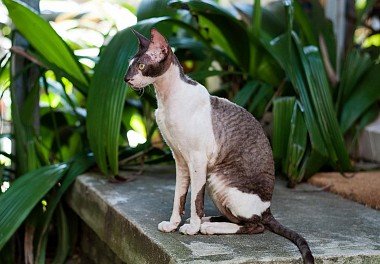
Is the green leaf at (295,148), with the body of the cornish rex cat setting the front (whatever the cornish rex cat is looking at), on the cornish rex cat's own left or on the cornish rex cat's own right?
on the cornish rex cat's own right

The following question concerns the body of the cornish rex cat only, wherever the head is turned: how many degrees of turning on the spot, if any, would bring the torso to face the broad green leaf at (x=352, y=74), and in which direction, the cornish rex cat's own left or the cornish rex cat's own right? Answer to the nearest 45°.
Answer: approximately 135° to the cornish rex cat's own right

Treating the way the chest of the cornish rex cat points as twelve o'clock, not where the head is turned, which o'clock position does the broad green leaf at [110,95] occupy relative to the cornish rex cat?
The broad green leaf is roughly at 2 o'clock from the cornish rex cat.

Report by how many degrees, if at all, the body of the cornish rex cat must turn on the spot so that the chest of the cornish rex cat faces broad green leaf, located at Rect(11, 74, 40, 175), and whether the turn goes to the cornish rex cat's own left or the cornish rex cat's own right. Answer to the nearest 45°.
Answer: approximately 45° to the cornish rex cat's own right

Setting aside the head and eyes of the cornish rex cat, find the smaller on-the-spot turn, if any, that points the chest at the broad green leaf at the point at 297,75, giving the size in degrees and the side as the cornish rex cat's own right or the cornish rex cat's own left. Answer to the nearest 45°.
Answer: approximately 90° to the cornish rex cat's own right

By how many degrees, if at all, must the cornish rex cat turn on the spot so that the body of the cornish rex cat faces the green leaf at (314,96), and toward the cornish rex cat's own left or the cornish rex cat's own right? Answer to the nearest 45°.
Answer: approximately 135° to the cornish rex cat's own right

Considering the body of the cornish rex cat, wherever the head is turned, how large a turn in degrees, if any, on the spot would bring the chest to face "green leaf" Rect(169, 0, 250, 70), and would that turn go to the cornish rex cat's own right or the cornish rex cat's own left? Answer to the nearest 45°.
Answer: approximately 90° to the cornish rex cat's own right

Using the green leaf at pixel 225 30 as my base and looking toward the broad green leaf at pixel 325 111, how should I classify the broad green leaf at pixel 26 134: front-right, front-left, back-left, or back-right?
back-right

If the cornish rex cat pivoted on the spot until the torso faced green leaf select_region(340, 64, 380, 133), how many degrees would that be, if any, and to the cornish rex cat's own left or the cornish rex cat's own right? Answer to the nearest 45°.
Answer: approximately 135° to the cornish rex cat's own right

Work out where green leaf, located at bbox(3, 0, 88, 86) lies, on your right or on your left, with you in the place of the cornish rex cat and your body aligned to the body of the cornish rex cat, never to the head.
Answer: on your right

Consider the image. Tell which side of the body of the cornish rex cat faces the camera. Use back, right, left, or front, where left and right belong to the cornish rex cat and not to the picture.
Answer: left
